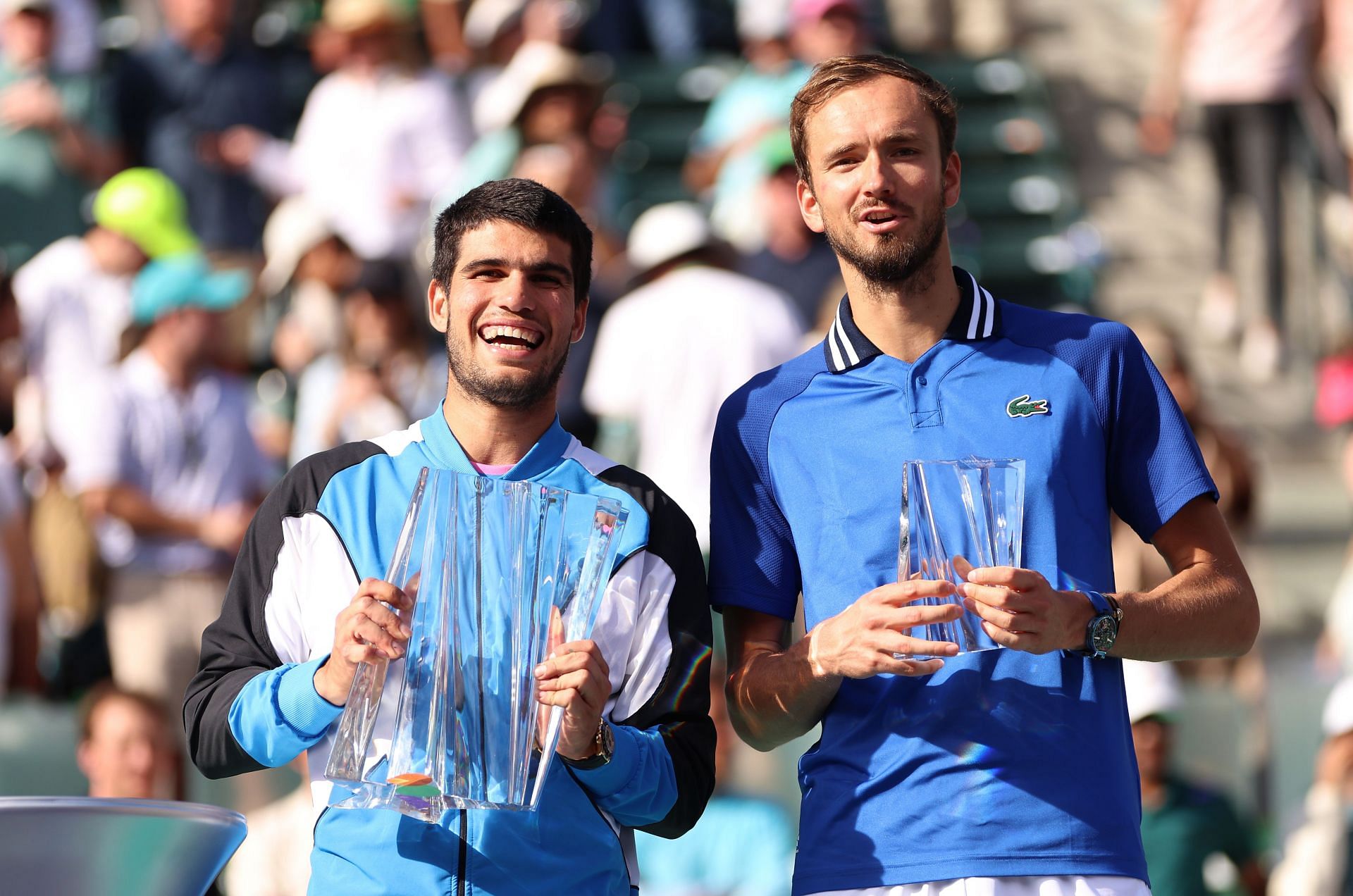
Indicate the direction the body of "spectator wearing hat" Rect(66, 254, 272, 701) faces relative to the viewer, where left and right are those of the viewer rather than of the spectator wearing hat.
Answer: facing the viewer and to the right of the viewer

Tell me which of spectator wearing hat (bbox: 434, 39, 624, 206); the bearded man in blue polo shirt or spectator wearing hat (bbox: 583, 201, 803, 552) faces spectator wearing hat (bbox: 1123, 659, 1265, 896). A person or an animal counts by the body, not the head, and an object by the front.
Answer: spectator wearing hat (bbox: 434, 39, 624, 206)

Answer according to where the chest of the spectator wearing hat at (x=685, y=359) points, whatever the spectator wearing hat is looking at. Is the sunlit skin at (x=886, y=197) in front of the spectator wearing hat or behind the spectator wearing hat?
behind

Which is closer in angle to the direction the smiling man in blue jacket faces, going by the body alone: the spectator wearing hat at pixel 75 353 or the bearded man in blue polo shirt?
the bearded man in blue polo shirt

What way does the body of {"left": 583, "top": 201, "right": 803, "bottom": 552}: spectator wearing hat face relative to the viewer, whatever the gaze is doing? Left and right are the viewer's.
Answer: facing away from the viewer

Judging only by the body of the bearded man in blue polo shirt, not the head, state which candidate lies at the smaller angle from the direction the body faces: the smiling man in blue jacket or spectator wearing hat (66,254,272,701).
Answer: the smiling man in blue jacket

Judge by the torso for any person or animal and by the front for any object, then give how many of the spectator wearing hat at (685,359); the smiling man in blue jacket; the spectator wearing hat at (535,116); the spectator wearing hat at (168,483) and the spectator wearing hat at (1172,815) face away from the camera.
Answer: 1

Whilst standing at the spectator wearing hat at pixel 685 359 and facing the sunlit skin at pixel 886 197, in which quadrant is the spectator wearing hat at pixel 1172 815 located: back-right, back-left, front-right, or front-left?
front-left

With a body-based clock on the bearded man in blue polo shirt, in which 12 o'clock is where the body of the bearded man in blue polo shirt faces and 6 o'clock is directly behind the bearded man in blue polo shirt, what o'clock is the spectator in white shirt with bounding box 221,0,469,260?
The spectator in white shirt is roughly at 5 o'clock from the bearded man in blue polo shirt.

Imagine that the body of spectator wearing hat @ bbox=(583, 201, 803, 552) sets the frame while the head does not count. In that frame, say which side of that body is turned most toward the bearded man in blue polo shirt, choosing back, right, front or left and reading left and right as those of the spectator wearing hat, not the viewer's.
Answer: back

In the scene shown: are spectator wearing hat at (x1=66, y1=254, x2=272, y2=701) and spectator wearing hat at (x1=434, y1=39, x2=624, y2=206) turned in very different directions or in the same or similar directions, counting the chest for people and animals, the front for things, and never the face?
same or similar directions

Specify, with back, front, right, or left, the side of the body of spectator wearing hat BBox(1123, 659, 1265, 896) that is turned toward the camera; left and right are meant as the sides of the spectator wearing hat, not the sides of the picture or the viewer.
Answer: front

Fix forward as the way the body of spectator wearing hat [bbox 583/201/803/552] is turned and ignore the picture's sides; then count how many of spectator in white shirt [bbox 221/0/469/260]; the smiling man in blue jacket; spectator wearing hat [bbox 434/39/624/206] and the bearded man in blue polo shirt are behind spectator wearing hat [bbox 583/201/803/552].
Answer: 2

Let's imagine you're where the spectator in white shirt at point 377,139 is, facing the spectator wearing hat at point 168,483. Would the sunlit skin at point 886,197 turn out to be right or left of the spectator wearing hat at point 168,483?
left

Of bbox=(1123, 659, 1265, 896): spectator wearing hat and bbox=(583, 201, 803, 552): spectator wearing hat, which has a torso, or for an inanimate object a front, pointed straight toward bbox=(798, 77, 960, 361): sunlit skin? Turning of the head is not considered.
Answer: bbox=(1123, 659, 1265, 896): spectator wearing hat

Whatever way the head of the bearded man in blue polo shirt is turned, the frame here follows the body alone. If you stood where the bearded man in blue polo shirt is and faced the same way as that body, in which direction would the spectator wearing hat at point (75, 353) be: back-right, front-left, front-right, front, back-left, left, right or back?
back-right

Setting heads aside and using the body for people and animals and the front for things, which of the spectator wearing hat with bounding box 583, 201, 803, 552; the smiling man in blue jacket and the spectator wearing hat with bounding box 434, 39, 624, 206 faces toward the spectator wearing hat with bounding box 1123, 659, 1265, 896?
the spectator wearing hat with bounding box 434, 39, 624, 206

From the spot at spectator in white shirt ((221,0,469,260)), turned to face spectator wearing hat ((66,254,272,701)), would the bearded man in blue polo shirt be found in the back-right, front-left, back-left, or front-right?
front-left

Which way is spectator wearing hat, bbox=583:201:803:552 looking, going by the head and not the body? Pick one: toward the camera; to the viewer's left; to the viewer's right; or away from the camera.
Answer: away from the camera

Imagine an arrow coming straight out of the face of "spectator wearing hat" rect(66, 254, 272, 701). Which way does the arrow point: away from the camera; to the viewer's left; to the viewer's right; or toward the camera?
toward the camera
